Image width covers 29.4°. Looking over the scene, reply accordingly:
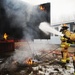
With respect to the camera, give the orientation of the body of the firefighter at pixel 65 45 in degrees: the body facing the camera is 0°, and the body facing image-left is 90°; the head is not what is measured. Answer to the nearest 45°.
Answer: approximately 90°
